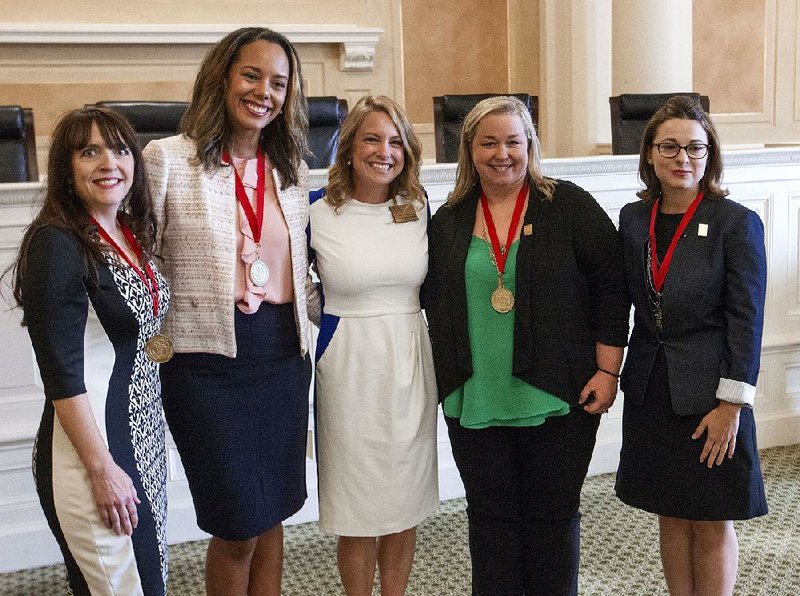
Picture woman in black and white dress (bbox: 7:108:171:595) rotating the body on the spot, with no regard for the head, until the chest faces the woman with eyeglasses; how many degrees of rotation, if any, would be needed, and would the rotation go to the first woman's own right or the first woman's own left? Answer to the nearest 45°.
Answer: approximately 45° to the first woman's own left

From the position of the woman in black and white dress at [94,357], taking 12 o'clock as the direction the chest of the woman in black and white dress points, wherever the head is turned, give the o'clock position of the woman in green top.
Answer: The woman in green top is roughly at 10 o'clock from the woman in black and white dress.

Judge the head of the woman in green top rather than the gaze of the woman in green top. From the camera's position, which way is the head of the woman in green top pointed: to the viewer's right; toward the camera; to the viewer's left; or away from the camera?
toward the camera

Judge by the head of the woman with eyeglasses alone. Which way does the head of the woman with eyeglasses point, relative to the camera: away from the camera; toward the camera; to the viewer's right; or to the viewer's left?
toward the camera

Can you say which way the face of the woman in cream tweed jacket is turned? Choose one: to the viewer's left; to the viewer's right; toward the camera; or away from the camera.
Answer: toward the camera

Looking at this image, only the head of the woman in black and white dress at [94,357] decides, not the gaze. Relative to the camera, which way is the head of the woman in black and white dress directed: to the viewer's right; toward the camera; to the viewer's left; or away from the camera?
toward the camera

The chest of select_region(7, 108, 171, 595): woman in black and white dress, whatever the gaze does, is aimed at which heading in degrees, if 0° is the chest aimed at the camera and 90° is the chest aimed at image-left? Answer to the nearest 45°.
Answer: approximately 315°
